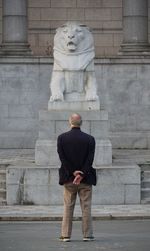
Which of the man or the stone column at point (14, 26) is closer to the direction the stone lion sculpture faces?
the man

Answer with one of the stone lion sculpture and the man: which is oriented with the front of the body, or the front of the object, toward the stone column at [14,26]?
the man

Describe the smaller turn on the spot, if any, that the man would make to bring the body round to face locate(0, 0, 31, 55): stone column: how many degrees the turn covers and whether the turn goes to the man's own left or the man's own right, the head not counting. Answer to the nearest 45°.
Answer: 0° — they already face it

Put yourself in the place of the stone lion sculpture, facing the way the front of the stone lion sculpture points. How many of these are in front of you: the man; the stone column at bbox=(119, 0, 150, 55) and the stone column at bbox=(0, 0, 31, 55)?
1

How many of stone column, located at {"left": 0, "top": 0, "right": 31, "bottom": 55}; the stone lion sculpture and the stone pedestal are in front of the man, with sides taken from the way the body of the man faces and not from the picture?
3

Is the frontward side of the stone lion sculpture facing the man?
yes

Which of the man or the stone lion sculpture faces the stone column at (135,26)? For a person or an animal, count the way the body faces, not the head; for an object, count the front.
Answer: the man

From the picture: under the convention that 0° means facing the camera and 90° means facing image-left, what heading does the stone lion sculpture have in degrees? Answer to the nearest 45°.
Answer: approximately 0°

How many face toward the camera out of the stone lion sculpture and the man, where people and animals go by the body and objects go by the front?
1

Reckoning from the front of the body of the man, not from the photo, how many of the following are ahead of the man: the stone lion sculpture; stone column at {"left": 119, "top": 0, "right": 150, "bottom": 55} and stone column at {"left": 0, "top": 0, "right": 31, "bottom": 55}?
3

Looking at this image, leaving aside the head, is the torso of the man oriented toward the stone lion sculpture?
yes

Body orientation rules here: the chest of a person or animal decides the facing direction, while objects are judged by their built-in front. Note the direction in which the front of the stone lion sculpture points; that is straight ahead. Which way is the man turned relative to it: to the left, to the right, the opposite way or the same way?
the opposite way

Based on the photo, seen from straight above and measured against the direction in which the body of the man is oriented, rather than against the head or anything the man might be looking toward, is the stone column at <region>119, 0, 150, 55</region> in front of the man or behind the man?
in front

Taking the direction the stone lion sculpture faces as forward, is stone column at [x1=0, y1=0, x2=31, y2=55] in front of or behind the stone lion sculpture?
behind

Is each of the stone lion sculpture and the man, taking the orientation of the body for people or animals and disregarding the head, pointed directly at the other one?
yes

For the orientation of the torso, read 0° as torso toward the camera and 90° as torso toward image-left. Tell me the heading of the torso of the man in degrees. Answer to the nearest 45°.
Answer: approximately 180°
